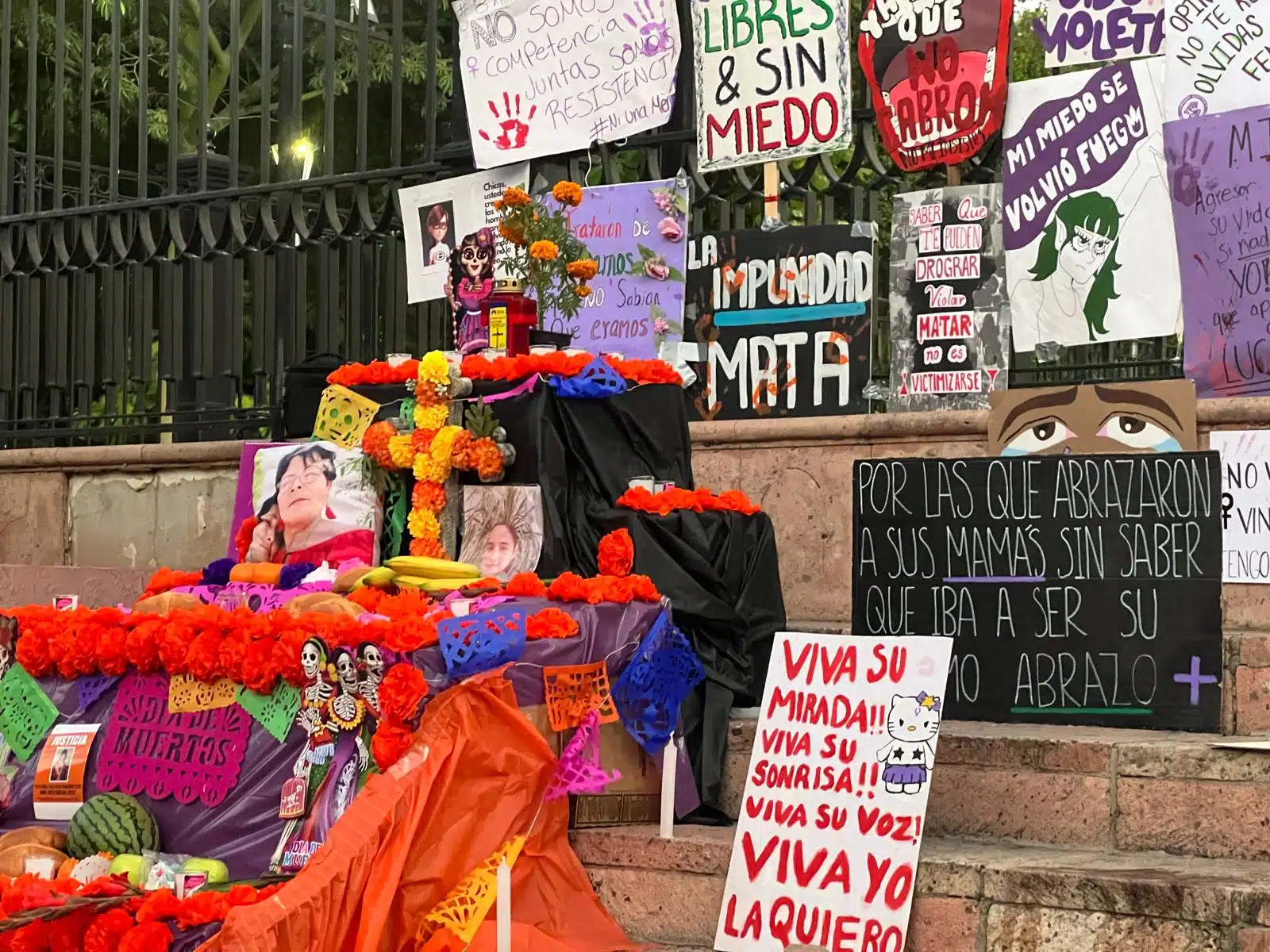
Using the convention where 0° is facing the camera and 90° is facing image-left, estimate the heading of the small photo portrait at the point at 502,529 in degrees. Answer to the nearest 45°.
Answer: approximately 0°

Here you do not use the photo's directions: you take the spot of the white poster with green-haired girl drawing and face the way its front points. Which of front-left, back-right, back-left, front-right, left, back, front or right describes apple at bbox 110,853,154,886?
front-right

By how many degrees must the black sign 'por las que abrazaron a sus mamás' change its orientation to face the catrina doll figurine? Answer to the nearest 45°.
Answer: approximately 90° to its right

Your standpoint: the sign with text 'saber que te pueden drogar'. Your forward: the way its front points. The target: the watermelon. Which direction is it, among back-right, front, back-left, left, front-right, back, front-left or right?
front-right

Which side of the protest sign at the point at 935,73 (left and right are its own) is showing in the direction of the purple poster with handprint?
left

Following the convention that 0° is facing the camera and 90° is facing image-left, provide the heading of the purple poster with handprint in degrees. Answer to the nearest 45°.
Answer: approximately 0°

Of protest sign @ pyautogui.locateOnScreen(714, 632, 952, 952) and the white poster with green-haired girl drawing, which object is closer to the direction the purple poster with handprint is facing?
the protest sign

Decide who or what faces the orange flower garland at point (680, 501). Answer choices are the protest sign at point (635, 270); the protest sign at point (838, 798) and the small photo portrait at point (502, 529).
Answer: the protest sign at point (635, 270)
